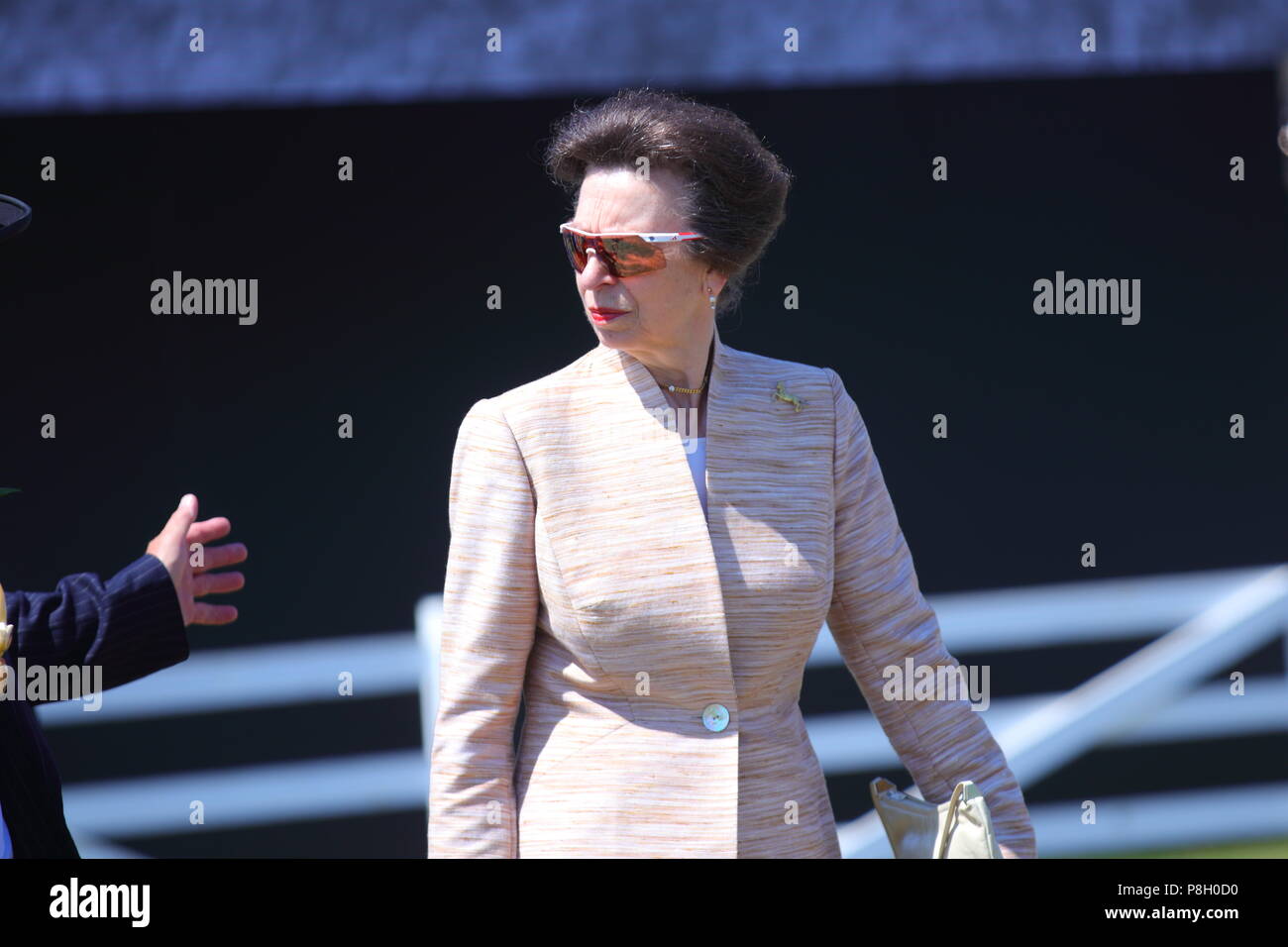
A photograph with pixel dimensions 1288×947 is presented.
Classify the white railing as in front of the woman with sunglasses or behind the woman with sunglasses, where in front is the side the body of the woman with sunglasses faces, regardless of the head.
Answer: behind

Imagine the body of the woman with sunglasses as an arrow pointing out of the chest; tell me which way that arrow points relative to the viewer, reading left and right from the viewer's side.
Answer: facing the viewer

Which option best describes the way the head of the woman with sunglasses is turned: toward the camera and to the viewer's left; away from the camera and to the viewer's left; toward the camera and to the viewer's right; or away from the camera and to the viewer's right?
toward the camera and to the viewer's left
